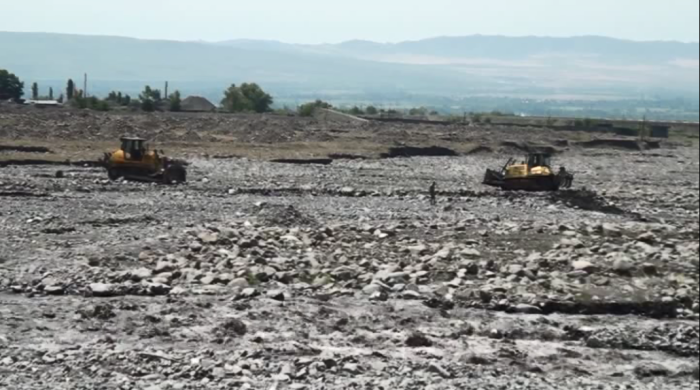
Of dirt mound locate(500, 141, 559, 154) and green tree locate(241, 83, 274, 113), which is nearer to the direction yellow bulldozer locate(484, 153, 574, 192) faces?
the green tree

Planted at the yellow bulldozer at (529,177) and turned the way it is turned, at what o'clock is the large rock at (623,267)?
The large rock is roughly at 9 o'clock from the yellow bulldozer.

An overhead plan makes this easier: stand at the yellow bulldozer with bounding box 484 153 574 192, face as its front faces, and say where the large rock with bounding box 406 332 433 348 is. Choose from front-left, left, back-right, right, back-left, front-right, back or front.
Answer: left

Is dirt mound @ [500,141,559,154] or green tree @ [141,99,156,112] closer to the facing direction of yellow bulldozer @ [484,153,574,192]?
the green tree

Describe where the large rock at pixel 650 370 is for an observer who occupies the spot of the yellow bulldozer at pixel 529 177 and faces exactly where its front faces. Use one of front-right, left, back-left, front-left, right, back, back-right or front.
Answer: left

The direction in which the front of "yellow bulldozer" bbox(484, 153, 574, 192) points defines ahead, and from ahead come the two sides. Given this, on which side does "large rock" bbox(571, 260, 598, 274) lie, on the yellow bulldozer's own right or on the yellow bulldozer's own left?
on the yellow bulldozer's own left

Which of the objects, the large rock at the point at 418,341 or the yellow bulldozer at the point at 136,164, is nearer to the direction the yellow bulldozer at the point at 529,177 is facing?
the yellow bulldozer

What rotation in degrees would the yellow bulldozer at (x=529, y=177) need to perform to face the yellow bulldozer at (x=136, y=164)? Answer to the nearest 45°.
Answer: approximately 45° to its left

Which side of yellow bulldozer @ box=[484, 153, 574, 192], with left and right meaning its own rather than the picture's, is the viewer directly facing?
left

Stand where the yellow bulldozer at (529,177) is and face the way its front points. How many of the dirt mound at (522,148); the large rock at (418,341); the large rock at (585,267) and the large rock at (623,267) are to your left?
3

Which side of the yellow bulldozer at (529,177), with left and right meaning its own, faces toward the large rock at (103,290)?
left
